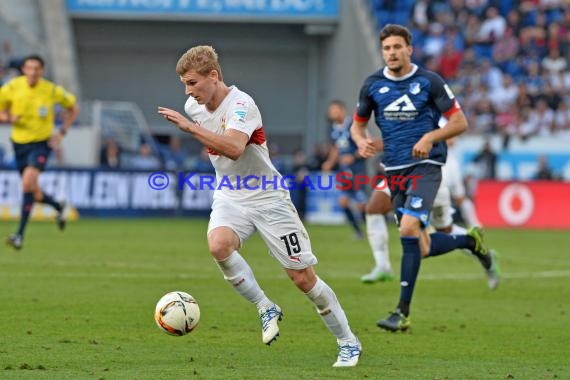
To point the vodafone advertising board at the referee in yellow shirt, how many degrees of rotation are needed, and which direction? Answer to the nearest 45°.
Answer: approximately 45° to its right
